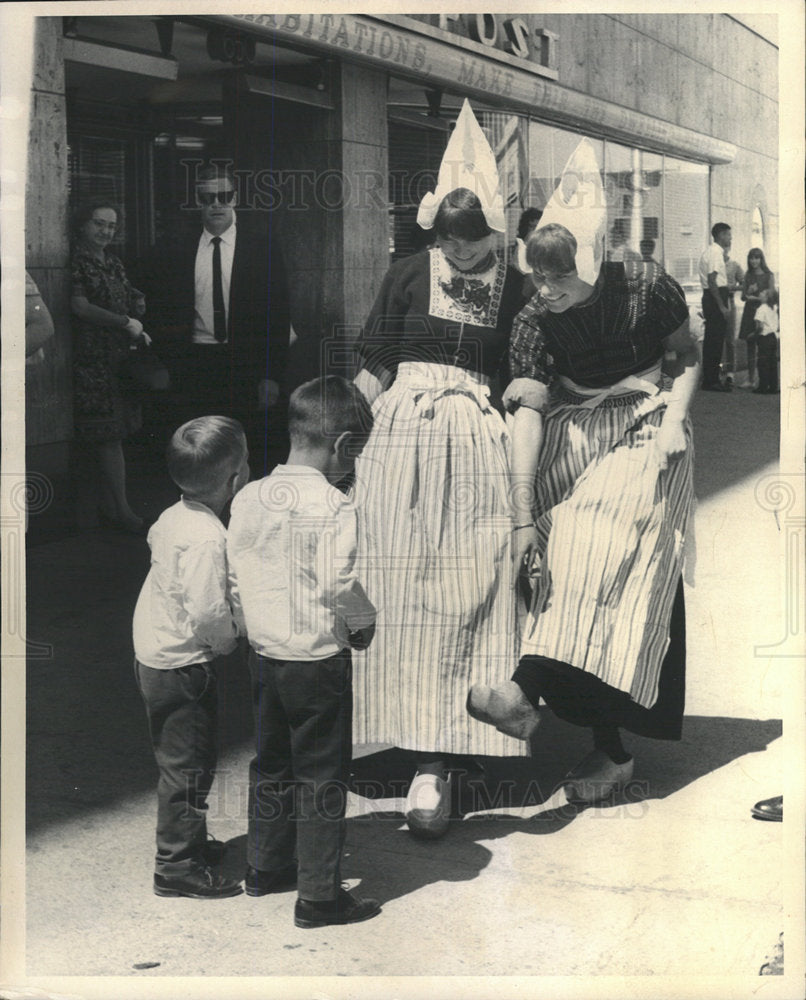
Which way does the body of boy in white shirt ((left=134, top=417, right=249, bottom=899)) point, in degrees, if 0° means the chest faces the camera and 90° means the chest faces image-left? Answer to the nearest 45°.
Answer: approximately 225°

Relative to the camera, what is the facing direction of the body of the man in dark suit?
toward the camera

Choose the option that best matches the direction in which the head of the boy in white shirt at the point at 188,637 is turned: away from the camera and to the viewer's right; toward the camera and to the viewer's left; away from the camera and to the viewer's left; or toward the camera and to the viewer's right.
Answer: away from the camera and to the viewer's right

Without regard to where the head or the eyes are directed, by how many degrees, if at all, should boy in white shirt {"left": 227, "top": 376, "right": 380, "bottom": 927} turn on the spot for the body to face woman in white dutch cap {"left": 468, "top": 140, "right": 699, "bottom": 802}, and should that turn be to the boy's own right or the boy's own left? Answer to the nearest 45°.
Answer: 0° — they already face them

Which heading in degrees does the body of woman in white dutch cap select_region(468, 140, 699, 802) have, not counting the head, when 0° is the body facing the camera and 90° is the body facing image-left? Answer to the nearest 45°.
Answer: approximately 45°

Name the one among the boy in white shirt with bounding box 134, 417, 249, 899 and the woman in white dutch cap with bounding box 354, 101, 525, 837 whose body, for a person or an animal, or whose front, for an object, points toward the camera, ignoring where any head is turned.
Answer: the woman in white dutch cap

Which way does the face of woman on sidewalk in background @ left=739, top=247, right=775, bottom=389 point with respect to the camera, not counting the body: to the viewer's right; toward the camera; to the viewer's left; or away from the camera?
toward the camera

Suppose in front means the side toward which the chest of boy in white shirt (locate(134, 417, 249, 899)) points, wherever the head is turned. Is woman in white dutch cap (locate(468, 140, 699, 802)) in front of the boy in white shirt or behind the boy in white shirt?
in front

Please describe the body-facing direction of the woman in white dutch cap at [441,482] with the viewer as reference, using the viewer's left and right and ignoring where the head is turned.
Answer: facing the viewer

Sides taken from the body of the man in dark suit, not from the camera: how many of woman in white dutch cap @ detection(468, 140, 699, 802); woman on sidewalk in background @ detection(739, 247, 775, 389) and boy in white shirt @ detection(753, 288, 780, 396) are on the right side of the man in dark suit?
0

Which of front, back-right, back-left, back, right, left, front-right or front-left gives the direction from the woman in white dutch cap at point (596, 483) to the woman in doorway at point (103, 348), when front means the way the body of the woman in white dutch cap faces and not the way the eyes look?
front-right

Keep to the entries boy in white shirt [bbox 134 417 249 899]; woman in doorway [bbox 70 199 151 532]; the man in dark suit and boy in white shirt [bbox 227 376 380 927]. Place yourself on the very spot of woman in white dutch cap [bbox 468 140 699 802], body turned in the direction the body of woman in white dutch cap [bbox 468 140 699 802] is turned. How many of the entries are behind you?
0

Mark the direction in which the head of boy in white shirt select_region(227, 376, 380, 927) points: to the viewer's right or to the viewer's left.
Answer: to the viewer's right

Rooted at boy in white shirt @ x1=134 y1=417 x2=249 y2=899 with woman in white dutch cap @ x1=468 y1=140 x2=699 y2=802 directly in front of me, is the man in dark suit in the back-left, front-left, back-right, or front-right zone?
front-left

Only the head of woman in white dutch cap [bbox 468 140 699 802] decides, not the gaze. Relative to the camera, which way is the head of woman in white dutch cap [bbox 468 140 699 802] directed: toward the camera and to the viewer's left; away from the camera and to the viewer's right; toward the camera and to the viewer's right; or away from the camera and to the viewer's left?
toward the camera and to the viewer's left

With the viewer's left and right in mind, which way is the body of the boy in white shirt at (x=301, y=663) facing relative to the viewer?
facing away from the viewer and to the right of the viewer

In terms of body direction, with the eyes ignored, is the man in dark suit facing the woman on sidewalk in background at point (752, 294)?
no
